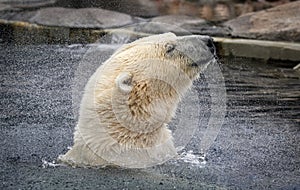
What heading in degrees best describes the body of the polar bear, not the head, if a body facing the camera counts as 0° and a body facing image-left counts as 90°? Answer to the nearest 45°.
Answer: approximately 270°
